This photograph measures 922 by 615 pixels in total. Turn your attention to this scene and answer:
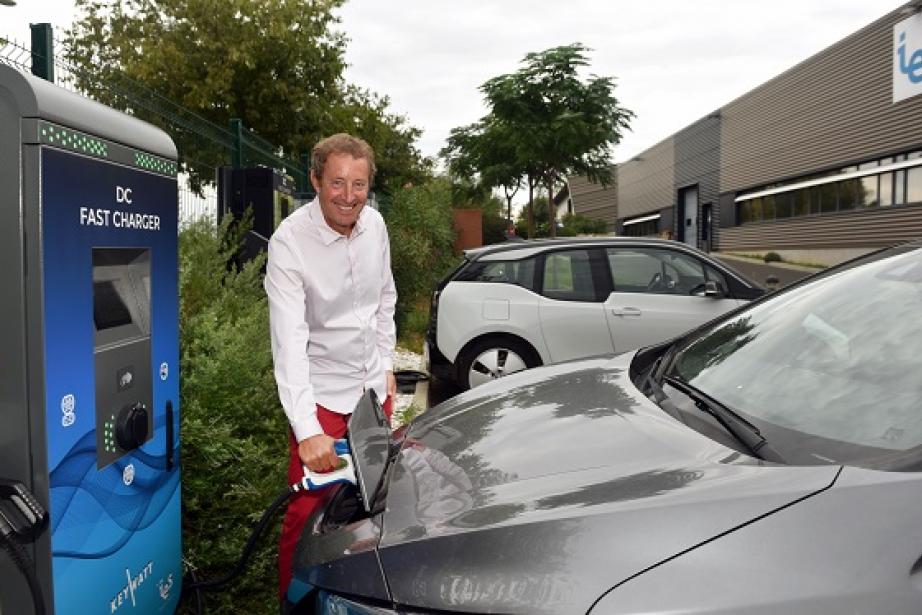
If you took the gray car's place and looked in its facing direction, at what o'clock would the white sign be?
The white sign is roughly at 5 o'clock from the gray car.

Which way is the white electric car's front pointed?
to the viewer's right

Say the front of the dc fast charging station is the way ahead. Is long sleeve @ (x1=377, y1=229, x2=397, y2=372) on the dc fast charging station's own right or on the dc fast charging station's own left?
on the dc fast charging station's own left

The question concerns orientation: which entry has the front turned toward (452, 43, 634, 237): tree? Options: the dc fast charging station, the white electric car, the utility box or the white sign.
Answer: the white sign

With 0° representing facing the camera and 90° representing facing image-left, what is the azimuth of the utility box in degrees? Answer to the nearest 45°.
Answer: approximately 315°

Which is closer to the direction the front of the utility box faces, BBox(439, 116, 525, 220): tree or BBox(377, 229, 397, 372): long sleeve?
the long sleeve

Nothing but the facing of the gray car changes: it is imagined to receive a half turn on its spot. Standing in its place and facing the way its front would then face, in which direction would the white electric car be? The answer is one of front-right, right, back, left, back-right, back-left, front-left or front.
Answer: front-left

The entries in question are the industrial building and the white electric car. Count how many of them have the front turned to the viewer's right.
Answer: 1
